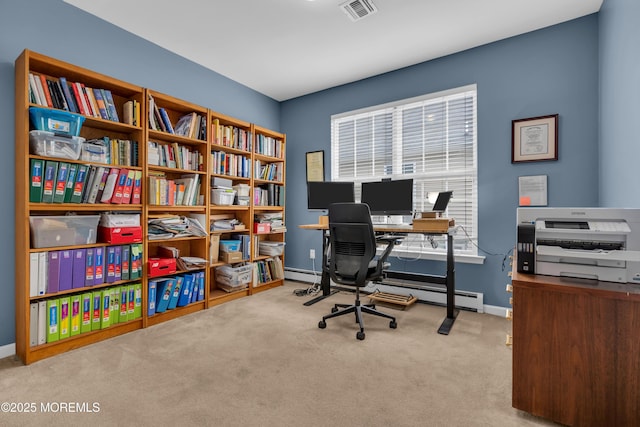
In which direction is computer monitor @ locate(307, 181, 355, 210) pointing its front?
toward the camera

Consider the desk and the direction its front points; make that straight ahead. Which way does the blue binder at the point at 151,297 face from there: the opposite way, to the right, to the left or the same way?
to the left

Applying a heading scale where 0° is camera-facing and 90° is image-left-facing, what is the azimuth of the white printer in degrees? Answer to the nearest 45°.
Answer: approximately 0°

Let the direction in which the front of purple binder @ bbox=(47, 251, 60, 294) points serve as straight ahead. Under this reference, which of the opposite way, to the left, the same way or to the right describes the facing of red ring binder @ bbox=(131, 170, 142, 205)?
the same way

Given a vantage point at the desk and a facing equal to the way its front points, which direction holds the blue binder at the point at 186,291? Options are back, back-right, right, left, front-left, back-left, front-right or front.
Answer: front-right

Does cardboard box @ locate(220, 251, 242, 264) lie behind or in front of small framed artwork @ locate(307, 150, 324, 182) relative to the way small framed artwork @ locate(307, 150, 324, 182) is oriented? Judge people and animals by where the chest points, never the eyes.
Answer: in front

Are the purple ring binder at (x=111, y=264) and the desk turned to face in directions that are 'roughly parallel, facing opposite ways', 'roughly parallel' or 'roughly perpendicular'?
roughly perpendicular

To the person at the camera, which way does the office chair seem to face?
facing away from the viewer and to the right of the viewer

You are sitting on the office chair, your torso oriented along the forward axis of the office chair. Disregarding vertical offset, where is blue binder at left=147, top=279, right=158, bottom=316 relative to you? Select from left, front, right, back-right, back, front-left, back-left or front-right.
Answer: back-left

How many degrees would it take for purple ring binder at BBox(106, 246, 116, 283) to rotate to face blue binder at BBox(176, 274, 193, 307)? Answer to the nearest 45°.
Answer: approximately 90° to its left

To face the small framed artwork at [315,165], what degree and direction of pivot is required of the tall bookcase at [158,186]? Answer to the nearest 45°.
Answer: approximately 45° to its left

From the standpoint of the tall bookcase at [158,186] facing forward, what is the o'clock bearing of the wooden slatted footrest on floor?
The wooden slatted footrest on floor is roughly at 11 o'clock from the tall bookcase.

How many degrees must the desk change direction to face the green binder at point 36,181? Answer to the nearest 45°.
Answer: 0° — it already faces it
